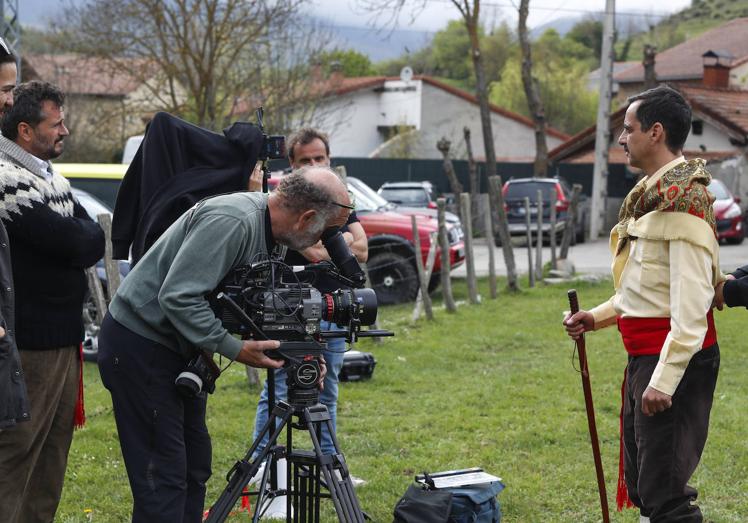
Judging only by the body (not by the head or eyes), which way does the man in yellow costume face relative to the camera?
to the viewer's left

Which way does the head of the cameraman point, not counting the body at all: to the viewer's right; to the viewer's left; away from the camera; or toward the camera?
to the viewer's right

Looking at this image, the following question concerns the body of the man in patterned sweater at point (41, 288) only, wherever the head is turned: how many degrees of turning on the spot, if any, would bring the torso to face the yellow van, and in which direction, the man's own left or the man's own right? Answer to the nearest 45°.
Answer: approximately 90° to the man's own left

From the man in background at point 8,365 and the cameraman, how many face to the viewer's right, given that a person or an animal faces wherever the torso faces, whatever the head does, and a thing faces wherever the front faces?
2

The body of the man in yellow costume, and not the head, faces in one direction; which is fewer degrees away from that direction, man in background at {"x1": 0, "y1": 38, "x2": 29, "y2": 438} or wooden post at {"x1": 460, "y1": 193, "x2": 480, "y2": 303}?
the man in background

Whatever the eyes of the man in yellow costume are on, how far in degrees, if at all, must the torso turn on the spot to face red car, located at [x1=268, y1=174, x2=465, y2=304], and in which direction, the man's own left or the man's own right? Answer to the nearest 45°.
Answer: approximately 90° to the man's own right

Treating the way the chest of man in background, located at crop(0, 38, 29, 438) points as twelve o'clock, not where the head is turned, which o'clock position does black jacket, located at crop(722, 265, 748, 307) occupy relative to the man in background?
The black jacket is roughly at 12 o'clock from the man in background.

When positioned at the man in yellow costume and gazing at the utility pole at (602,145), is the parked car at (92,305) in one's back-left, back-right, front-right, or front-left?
front-left

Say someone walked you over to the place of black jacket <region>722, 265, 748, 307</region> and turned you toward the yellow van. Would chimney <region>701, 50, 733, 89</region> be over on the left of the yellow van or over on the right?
right

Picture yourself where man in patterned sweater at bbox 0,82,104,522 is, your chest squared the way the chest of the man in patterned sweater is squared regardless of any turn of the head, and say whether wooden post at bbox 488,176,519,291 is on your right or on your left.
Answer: on your left

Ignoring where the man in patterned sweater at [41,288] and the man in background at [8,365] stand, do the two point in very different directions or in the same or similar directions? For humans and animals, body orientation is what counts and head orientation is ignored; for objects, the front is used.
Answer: same or similar directions

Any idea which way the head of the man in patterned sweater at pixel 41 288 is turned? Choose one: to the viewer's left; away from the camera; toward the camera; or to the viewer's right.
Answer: to the viewer's right

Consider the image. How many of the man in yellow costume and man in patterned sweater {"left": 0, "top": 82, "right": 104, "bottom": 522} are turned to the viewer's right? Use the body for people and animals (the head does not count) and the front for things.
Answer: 1

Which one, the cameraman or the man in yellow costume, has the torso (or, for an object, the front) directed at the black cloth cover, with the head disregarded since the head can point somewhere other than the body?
the man in yellow costume

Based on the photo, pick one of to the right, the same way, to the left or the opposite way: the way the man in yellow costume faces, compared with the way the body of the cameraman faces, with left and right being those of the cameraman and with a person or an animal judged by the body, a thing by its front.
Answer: the opposite way
